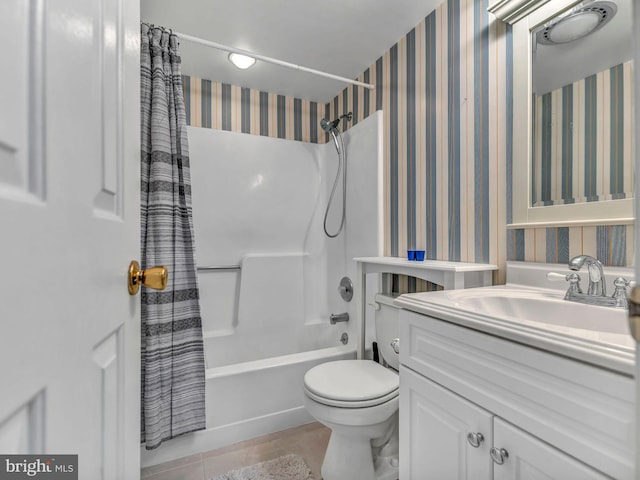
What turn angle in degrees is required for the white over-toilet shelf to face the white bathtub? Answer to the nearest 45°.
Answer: approximately 45° to its right

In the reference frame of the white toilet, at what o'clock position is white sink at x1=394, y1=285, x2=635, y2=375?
The white sink is roughly at 9 o'clock from the white toilet.

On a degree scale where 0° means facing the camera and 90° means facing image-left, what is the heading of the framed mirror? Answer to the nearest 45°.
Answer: approximately 45°

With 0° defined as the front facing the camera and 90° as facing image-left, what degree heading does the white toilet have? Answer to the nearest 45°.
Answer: approximately 45°

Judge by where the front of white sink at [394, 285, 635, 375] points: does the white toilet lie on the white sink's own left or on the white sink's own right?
on the white sink's own right

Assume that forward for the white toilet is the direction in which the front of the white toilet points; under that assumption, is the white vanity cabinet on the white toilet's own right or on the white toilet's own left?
on the white toilet's own left
